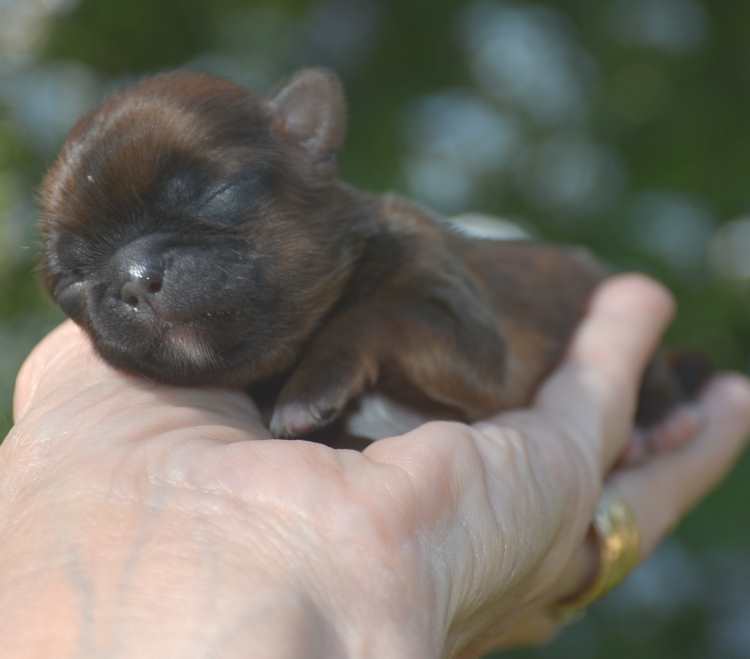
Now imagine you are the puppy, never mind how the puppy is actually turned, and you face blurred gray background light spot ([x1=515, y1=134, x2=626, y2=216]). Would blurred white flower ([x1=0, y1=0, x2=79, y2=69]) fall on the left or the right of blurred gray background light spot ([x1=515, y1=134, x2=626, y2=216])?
left

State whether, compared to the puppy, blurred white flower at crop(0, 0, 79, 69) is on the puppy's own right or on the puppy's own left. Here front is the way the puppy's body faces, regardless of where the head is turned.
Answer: on the puppy's own right

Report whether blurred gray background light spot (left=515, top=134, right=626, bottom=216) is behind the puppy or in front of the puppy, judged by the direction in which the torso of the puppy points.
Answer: behind

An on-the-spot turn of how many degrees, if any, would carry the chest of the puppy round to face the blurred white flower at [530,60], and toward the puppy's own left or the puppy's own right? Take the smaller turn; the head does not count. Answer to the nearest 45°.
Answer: approximately 135° to the puppy's own right

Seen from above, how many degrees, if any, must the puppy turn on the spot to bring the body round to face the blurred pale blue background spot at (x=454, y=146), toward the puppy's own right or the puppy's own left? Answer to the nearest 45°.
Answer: approximately 135° to the puppy's own right

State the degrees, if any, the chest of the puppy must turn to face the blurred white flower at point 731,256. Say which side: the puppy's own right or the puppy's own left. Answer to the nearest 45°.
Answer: approximately 180°

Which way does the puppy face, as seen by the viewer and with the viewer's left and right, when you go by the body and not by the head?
facing the viewer and to the left of the viewer
